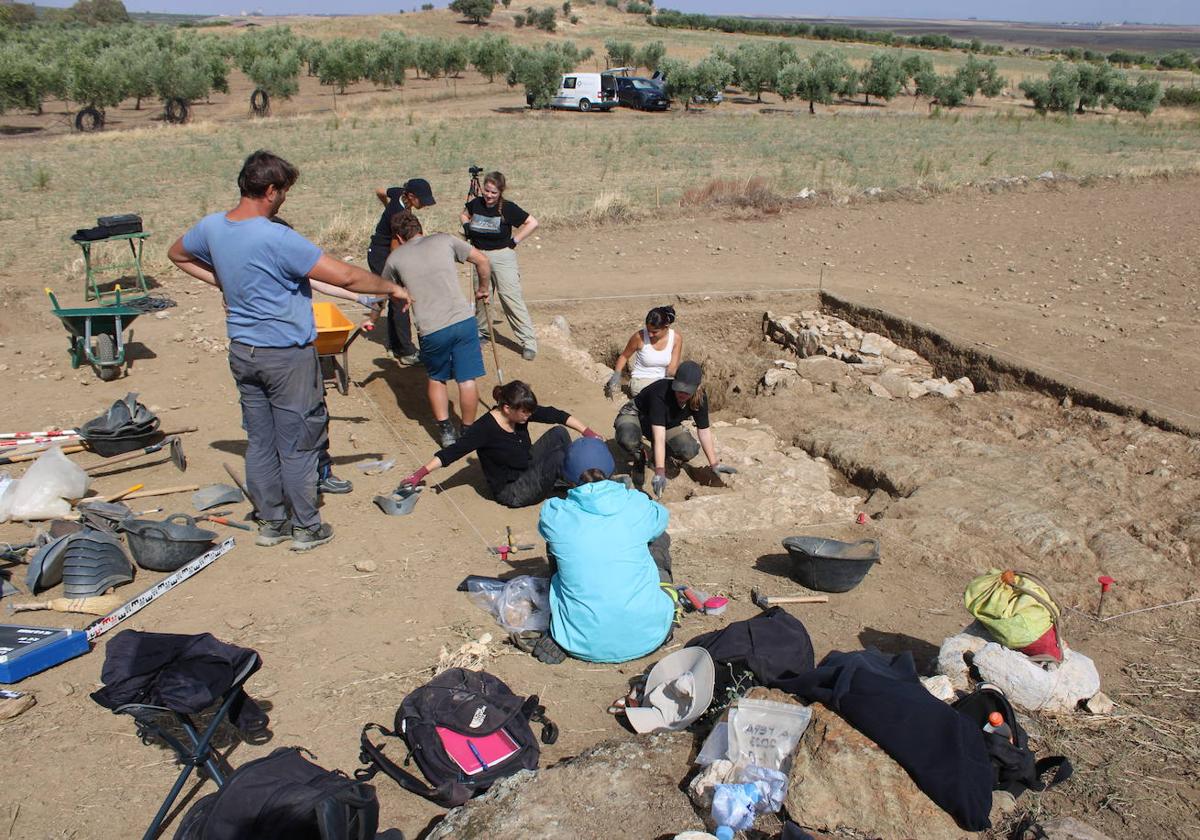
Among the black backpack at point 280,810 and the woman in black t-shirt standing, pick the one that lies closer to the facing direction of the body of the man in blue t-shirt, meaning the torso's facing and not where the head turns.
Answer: the woman in black t-shirt standing

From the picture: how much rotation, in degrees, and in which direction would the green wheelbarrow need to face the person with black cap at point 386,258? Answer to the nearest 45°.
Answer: approximately 90° to its left

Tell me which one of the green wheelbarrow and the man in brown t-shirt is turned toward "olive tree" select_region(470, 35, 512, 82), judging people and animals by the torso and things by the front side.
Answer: the man in brown t-shirt

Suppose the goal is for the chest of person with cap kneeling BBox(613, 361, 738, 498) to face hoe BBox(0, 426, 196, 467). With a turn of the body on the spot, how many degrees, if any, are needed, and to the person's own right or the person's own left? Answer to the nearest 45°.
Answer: approximately 135° to the person's own right

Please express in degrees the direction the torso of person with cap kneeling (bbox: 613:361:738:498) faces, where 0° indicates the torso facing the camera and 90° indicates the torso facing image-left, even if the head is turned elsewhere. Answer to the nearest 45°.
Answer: approximately 315°

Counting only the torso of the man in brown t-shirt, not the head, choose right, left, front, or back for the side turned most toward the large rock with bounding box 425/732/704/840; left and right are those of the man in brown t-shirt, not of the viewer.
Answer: back

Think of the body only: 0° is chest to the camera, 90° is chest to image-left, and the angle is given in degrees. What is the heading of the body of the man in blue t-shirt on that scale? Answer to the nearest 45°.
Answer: approximately 225°

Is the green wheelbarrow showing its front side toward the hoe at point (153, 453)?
yes

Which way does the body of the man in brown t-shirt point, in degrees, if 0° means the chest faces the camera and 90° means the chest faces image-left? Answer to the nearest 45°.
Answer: approximately 180°

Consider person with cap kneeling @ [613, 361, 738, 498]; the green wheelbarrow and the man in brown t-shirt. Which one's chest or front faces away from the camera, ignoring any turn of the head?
the man in brown t-shirt

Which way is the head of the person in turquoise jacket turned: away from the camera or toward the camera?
away from the camera

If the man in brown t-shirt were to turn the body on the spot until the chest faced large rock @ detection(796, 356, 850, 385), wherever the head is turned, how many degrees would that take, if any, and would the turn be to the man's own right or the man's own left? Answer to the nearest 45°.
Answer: approximately 45° to the man's own right

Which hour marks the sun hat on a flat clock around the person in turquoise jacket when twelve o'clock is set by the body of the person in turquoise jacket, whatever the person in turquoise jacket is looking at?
The sun hat is roughly at 5 o'clock from the person in turquoise jacket.
